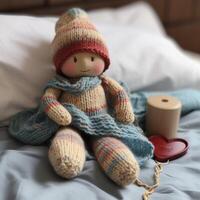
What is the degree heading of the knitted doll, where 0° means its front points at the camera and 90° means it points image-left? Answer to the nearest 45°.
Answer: approximately 0°
